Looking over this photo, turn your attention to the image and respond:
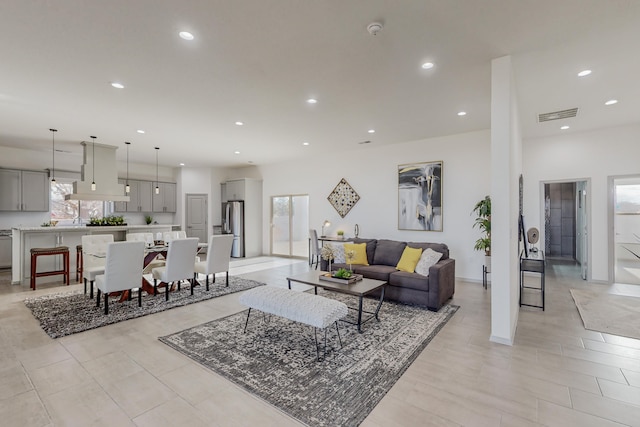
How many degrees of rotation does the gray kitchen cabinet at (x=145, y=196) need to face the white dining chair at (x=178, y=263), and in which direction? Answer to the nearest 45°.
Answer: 0° — it already faces it

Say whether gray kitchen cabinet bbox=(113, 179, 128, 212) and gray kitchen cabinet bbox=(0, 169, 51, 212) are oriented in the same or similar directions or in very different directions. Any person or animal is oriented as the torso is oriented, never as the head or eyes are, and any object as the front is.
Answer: same or similar directions

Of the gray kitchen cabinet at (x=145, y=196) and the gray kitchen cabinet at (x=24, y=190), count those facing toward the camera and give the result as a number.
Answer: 2

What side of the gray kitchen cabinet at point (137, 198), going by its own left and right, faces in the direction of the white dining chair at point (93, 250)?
front

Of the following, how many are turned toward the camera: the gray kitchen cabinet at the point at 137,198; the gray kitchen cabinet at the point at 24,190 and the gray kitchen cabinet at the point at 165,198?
3

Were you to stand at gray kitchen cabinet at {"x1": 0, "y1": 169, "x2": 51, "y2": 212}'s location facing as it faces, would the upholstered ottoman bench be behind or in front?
in front

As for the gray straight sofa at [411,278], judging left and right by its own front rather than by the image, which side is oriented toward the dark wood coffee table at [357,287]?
front

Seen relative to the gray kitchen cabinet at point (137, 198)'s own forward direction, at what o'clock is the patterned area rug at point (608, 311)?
The patterned area rug is roughly at 11 o'clock from the gray kitchen cabinet.

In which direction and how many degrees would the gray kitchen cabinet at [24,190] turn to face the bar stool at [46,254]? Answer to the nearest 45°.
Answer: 0° — it already faces it

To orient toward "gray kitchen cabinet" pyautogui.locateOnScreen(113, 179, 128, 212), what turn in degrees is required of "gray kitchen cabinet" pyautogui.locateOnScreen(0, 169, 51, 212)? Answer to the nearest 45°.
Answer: approximately 90° to its left

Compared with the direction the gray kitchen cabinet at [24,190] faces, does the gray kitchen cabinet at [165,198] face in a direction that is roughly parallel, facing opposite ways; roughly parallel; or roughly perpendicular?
roughly parallel

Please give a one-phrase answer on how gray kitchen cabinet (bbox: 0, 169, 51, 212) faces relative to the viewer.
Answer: facing the viewer

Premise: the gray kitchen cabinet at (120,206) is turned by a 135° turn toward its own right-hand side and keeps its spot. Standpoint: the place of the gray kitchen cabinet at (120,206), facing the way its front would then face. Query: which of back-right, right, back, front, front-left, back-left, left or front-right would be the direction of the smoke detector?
back-left

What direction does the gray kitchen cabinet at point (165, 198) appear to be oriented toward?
toward the camera

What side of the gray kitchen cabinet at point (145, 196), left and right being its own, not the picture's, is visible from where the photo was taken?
front

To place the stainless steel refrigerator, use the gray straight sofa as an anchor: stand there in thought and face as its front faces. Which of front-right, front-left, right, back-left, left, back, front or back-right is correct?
right

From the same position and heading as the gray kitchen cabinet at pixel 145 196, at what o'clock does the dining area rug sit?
The dining area rug is roughly at 12 o'clock from the gray kitchen cabinet.
